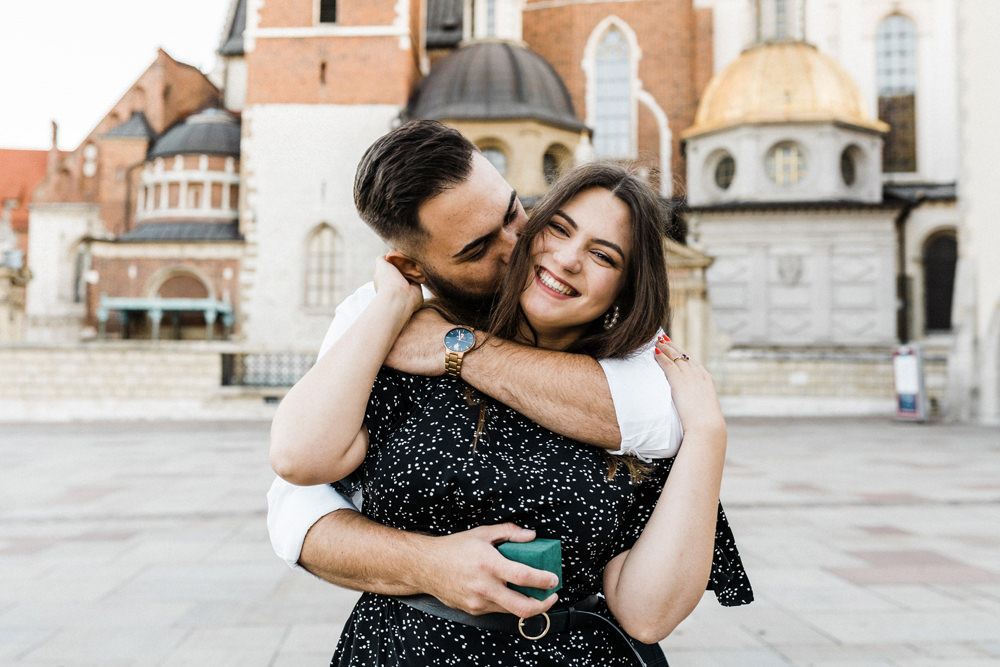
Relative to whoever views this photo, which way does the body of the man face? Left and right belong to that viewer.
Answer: facing the viewer

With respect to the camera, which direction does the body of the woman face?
toward the camera

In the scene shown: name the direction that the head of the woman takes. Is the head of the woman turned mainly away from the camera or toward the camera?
toward the camera

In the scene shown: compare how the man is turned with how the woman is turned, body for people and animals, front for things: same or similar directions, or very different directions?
same or similar directions

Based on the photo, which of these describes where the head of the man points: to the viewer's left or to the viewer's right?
to the viewer's right
